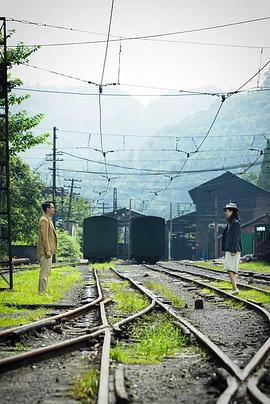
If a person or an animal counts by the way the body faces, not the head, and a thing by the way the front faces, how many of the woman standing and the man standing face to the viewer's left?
1

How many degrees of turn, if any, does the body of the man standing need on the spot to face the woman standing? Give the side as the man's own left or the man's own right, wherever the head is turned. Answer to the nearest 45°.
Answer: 0° — they already face them

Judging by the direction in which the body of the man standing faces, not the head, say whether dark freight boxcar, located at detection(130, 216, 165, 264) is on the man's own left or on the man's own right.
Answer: on the man's own left

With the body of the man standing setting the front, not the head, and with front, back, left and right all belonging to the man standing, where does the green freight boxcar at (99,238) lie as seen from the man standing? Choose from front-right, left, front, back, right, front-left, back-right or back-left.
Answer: left

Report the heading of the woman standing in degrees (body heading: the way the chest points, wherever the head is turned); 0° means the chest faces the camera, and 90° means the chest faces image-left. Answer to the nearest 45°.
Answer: approximately 90°

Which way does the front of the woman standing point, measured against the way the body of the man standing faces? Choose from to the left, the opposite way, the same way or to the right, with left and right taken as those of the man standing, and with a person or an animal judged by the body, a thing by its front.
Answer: the opposite way

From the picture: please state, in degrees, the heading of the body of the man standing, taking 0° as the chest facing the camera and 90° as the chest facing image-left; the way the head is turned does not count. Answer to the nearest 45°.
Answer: approximately 270°

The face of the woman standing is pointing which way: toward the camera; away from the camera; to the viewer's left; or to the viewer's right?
to the viewer's left

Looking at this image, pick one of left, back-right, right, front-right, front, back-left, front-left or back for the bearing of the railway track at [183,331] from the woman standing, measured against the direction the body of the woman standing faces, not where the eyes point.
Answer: left
